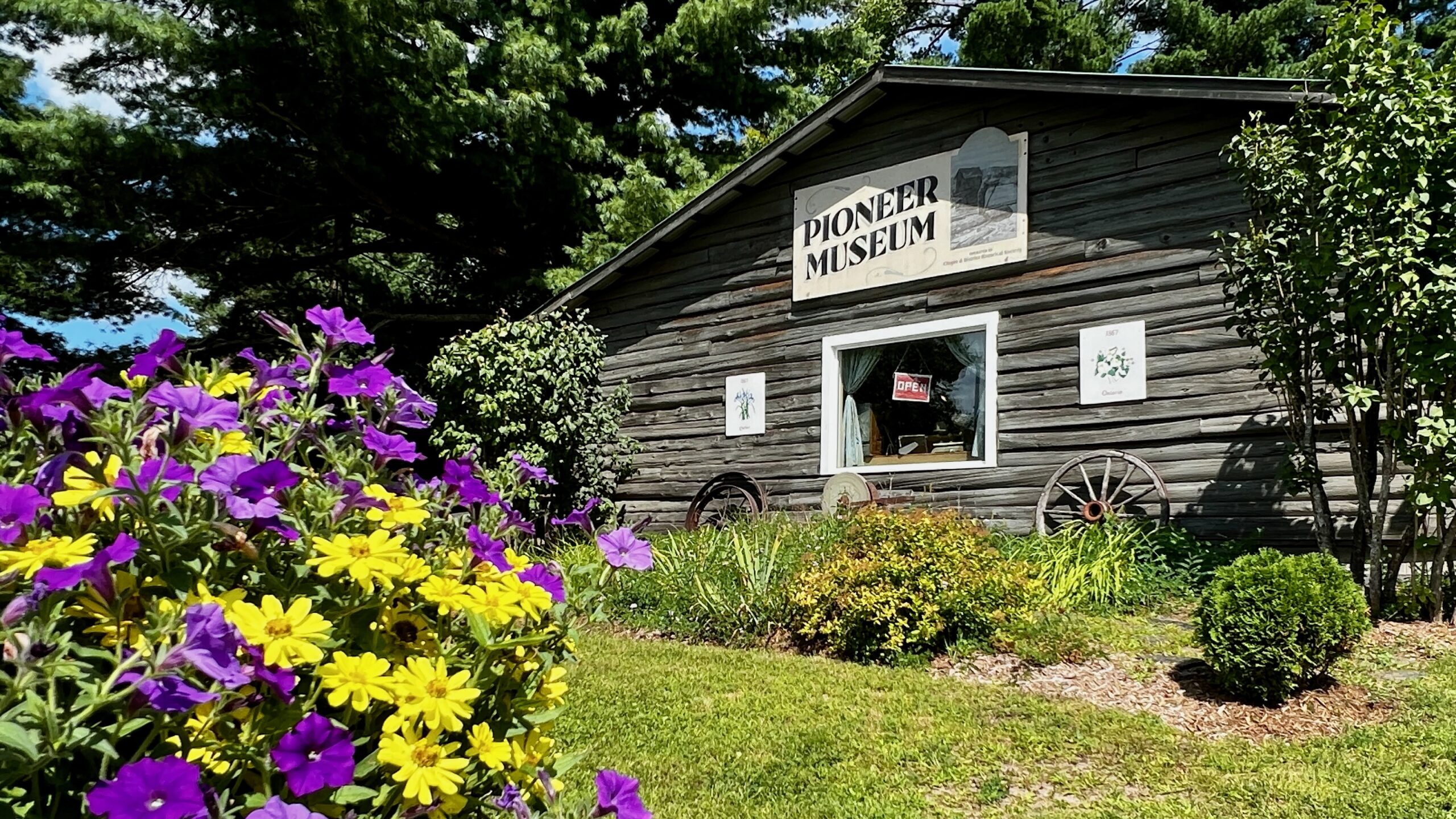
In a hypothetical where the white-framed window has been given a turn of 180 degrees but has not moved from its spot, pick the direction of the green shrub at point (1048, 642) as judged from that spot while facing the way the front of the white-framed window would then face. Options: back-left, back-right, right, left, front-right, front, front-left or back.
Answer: back-right

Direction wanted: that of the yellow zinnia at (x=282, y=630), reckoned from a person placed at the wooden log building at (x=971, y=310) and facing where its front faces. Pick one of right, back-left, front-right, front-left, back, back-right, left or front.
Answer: front-left

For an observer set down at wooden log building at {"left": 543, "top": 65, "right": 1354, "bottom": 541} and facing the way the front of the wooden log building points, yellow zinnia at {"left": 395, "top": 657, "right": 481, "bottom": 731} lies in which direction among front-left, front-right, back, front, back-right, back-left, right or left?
front-left

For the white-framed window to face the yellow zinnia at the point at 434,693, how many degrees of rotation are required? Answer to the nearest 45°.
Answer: approximately 45° to its left

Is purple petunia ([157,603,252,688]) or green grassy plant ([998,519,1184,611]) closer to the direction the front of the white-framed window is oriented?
the purple petunia

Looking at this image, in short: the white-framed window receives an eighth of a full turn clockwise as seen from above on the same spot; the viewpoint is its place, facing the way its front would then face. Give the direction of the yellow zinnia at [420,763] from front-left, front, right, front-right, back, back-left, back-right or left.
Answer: left

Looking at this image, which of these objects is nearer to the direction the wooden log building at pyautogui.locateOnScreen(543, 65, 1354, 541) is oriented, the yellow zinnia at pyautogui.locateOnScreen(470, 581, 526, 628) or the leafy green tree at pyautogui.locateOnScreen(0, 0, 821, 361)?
the yellow zinnia

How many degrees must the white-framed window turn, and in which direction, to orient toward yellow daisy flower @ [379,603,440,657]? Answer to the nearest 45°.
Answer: approximately 45° to its left

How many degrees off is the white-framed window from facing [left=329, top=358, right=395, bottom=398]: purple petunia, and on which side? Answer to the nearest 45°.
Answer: approximately 45° to its left

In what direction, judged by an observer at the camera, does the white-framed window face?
facing the viewer and to the left of the viewer

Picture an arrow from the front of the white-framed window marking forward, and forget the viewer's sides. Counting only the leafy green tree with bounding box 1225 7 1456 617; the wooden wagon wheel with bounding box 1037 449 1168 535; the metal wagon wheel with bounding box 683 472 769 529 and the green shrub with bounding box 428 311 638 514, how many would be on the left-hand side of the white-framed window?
2

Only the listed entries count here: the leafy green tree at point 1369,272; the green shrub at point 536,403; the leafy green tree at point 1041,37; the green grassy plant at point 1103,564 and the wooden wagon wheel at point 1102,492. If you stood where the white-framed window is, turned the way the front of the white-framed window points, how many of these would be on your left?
3

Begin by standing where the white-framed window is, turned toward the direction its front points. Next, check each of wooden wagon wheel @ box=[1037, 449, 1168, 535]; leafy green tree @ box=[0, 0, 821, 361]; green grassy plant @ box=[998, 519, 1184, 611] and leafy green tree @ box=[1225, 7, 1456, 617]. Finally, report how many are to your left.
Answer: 3

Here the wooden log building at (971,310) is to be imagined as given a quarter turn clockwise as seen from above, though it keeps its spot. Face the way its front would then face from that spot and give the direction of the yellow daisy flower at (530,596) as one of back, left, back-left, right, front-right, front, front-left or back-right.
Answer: back-left

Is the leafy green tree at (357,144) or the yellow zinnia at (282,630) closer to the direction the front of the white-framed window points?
the yellow zinnia

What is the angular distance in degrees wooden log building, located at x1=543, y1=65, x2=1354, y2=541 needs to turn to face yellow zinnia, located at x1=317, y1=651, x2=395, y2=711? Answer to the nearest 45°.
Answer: approximately 45° to its left

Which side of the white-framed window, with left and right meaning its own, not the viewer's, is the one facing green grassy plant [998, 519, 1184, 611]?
left

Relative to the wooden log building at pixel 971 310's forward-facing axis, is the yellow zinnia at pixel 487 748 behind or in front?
in front
